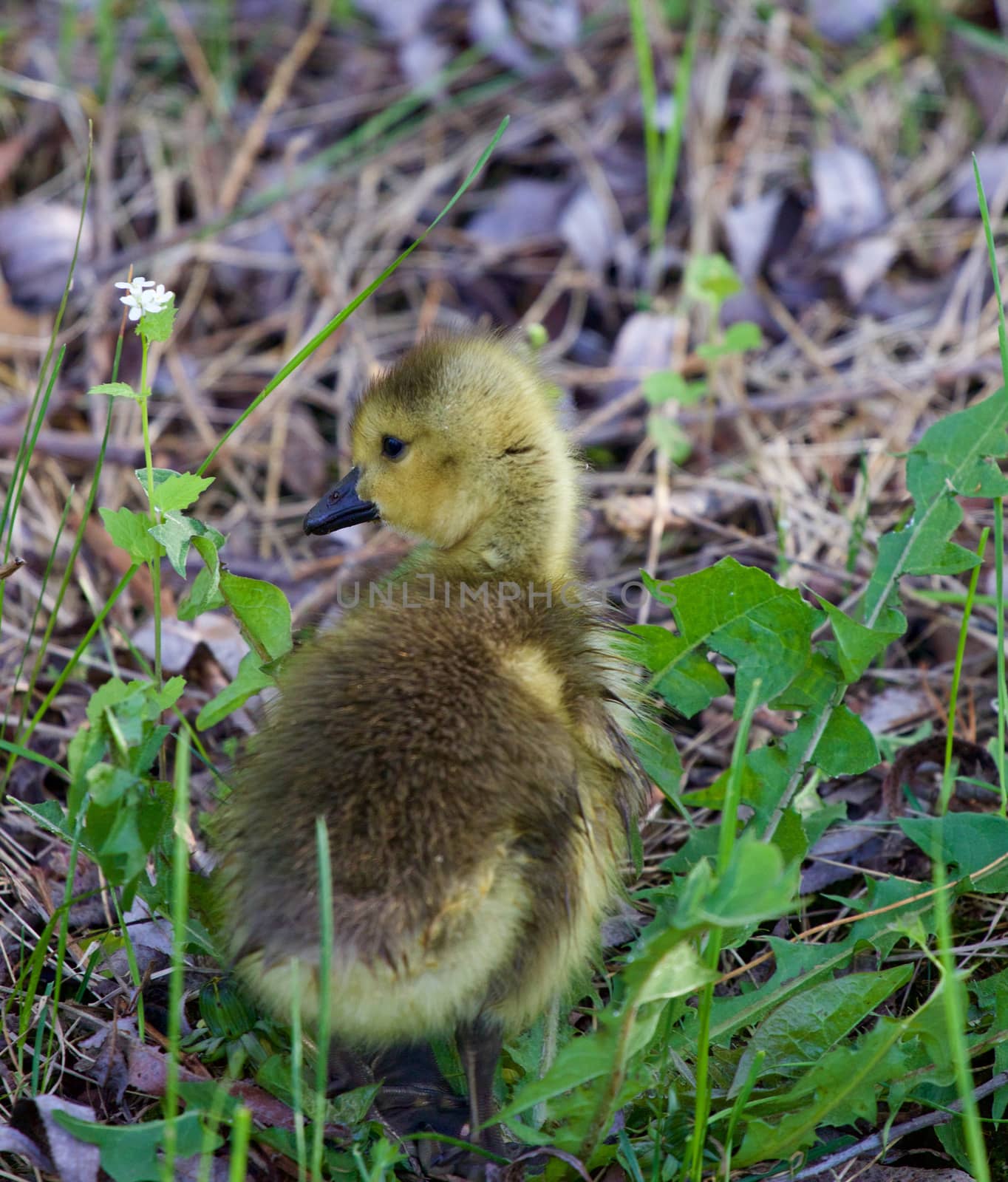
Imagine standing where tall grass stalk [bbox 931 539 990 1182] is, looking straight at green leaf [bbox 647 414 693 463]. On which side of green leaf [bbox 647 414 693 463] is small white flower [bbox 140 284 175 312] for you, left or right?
left

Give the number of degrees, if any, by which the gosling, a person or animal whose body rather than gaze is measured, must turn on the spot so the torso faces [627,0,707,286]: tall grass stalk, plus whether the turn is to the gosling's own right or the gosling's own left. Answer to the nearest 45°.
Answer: approximately 45° to the gosling's own left

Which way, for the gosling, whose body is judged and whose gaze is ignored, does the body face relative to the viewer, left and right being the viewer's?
facing away from the viewer and to the right of the viewer
